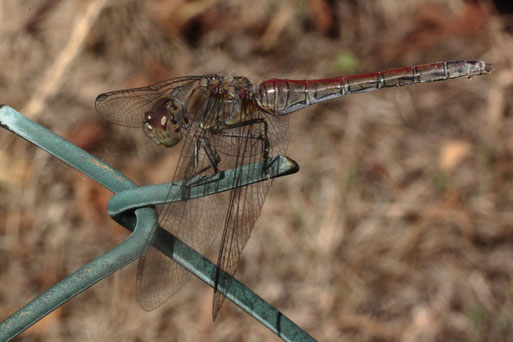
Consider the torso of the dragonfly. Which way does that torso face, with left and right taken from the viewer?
facing to the left of the viewer
